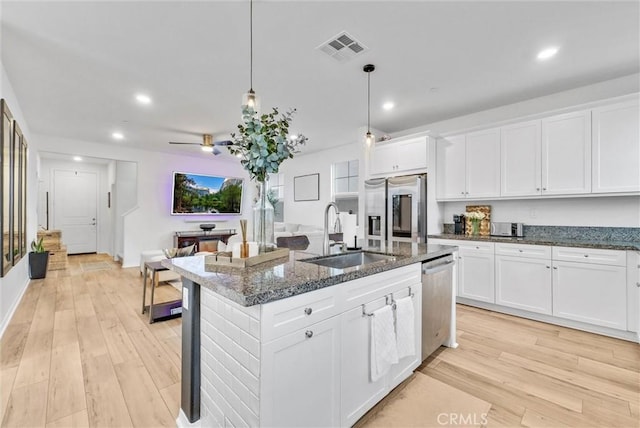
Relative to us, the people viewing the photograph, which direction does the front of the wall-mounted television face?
facing the viewer and to the right of the viewer

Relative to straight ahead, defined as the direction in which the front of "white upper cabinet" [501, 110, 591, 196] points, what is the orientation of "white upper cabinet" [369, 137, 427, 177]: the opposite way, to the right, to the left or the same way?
the same way

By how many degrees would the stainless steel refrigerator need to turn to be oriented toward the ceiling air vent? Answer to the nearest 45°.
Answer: approximately 45° to its left

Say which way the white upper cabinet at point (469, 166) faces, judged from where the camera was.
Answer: facing the viewer and to the left of the viewer

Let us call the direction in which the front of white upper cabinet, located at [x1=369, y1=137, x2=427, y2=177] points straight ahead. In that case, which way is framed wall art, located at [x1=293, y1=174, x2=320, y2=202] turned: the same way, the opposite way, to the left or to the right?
the same way

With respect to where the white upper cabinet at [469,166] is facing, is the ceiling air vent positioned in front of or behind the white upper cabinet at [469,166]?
in front

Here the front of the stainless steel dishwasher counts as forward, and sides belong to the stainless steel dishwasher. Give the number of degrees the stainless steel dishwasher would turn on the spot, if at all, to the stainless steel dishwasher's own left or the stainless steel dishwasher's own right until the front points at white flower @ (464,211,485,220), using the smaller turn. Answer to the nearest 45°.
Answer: approximately 135° to the stainless steel dishwasher's own left

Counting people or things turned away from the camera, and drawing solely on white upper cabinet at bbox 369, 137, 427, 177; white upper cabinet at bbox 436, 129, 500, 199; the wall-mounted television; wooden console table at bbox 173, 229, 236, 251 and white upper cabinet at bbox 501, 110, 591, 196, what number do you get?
0

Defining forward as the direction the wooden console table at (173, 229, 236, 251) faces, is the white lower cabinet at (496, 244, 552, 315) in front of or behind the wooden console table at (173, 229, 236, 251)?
in front

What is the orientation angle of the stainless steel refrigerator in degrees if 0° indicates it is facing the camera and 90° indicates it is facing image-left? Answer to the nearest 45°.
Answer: approximately 45°

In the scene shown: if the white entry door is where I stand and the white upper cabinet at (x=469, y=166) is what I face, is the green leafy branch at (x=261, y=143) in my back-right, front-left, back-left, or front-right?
front-right

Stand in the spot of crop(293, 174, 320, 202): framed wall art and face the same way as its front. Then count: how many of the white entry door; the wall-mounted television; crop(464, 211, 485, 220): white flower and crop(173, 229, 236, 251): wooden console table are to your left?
1

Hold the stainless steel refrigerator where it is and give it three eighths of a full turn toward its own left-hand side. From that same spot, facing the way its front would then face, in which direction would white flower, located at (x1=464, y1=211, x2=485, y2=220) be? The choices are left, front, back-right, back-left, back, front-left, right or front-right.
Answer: front

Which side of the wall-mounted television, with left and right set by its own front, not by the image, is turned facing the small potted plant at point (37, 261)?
right

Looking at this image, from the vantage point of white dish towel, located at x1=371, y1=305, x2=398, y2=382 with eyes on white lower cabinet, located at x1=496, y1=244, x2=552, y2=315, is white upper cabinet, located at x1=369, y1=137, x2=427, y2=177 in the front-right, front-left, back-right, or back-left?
front-left

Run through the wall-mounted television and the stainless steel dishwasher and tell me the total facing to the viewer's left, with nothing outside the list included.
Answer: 0
